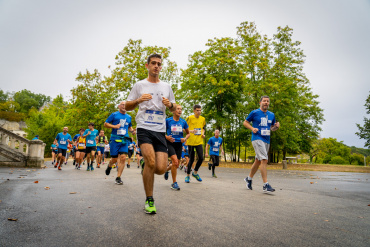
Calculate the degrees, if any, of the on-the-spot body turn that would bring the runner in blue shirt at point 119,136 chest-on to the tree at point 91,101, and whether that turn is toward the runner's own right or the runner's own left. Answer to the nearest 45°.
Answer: approximately 135° to the runner's own left

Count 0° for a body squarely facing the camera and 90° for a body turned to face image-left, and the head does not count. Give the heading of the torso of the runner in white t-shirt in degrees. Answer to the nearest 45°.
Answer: approximately 0°

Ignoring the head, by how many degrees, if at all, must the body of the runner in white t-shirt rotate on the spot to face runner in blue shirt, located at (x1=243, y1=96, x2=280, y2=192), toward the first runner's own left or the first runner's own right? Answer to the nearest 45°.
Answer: approximately 135° to the first runner's own left

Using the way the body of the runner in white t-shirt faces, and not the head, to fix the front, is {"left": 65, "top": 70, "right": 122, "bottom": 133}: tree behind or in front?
behind

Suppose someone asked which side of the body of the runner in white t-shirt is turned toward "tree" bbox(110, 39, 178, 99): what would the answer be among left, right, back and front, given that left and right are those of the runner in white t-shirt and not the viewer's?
back

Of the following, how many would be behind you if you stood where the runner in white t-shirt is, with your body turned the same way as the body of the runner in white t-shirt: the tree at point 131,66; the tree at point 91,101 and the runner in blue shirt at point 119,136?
3

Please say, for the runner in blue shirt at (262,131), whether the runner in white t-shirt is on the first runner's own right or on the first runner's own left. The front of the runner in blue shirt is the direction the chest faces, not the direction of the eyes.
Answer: on the first runner's own right

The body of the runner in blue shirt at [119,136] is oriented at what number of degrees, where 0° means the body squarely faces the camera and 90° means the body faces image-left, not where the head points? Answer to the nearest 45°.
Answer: approximately 315°

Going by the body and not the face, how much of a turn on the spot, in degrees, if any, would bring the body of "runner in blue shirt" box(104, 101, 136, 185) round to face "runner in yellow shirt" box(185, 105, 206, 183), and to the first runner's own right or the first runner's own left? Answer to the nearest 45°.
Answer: approximately 45° to the first runner's own left
